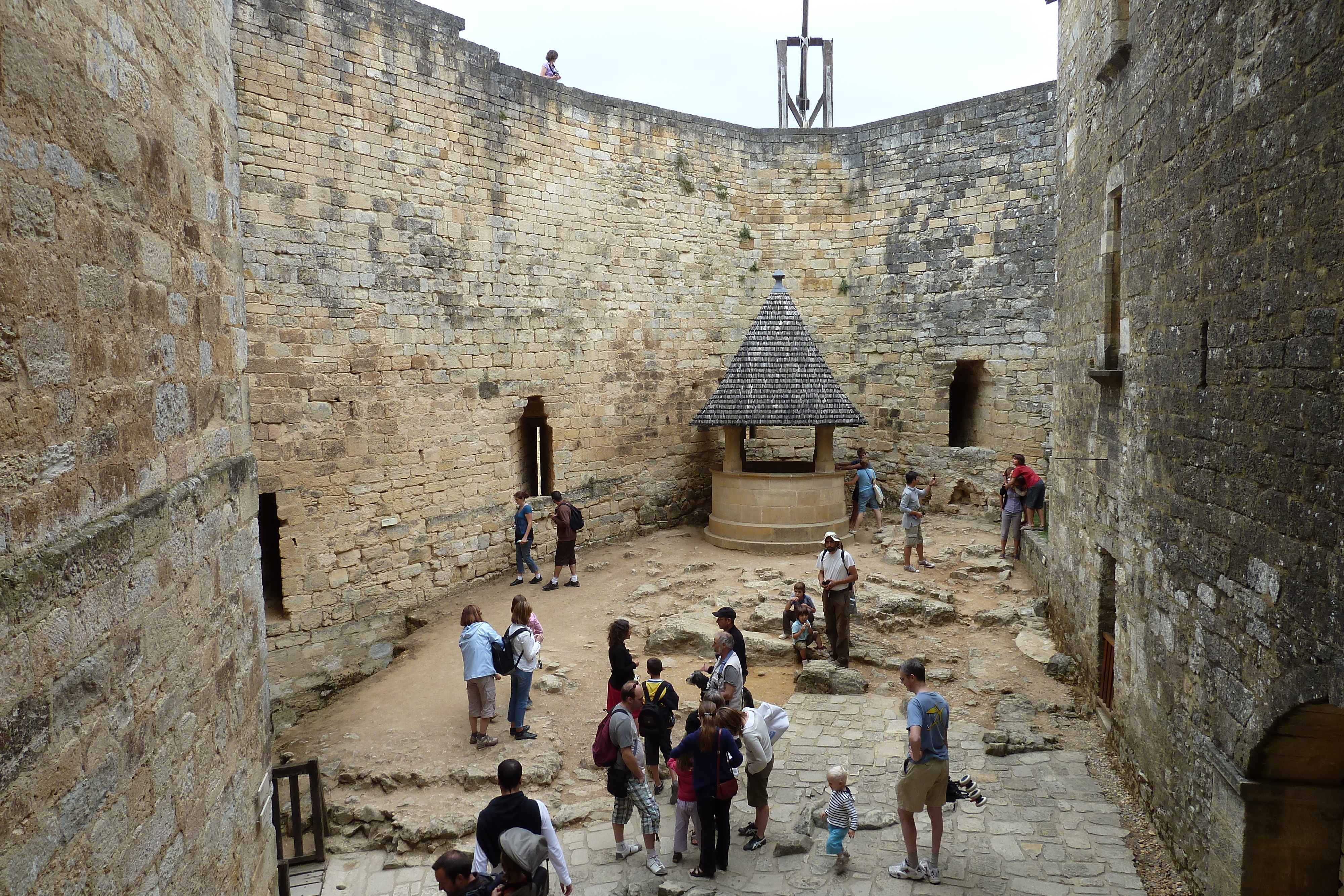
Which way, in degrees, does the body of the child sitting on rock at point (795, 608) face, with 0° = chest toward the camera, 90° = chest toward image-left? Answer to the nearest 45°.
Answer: approximately 45°

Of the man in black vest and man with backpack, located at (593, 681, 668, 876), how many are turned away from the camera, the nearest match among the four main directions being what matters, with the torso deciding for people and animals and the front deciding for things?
1

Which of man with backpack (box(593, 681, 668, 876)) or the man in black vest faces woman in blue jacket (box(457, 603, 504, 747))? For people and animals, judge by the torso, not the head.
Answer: the man in black vest

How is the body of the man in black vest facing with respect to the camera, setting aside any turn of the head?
away from the camera

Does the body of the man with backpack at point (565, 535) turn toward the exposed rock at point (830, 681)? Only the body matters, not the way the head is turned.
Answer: no

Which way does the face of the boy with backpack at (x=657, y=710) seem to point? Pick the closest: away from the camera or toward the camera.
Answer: away from the camera

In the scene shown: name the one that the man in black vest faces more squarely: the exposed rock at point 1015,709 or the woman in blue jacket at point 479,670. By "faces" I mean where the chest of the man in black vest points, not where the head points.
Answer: the woman in blue jacket

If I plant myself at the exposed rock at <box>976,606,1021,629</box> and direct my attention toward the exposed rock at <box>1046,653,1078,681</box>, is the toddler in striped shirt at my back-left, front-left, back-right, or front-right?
front-right

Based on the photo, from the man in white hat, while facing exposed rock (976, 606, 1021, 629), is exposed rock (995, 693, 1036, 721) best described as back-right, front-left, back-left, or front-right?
front-right

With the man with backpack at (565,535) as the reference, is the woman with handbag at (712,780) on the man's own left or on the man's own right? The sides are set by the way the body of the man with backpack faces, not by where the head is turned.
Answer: on the man's own left

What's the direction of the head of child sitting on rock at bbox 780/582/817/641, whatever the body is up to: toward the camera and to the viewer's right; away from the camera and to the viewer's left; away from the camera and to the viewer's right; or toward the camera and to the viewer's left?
toward the camera and to the viewer's left

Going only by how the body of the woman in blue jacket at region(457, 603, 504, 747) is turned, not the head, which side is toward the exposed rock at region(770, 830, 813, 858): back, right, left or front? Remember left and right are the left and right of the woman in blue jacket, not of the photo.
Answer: right

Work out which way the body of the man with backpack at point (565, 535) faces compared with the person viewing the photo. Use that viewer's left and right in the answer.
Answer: facing to the left of the viewer

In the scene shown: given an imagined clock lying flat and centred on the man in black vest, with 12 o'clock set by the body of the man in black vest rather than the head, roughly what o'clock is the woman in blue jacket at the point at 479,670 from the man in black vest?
The woman in blue jacket is roughly at 12 o'clock from the man in black vest.

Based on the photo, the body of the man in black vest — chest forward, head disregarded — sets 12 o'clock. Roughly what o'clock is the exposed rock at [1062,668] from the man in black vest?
The exposed rock is roughly at 2 o'clock from the man in black vest.

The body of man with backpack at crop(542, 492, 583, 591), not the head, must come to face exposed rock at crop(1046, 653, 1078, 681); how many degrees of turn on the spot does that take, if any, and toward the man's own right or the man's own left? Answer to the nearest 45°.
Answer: approximately 135° to the man's own left

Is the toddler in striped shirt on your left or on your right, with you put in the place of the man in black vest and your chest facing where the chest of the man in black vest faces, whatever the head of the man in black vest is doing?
on your right

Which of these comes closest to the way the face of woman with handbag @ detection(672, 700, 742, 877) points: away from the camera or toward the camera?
away from the camera
